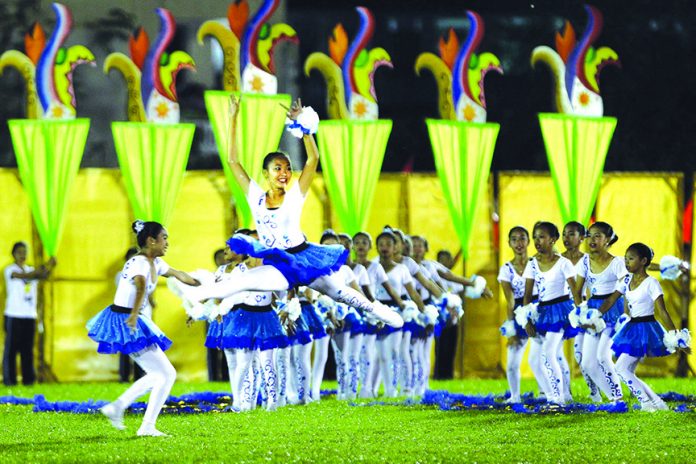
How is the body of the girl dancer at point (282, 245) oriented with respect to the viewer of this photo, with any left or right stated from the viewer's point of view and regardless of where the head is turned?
facing the viewer

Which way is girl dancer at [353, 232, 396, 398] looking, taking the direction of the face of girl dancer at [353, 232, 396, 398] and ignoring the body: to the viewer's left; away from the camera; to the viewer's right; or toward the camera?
toward the camera

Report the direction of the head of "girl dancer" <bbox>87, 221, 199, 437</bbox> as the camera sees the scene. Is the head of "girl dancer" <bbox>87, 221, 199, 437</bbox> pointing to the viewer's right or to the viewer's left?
to the viewer's right

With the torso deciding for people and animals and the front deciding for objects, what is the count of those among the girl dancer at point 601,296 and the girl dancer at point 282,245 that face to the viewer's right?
0

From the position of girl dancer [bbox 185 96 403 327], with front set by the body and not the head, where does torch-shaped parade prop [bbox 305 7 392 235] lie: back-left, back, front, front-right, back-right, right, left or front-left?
back

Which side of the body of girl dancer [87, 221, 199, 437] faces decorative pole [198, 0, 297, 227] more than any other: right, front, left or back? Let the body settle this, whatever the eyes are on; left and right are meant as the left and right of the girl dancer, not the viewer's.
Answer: left

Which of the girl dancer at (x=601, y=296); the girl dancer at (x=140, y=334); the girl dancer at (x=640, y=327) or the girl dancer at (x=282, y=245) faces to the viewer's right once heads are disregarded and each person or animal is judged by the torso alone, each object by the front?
the girl dancer at (x=140, y=334)

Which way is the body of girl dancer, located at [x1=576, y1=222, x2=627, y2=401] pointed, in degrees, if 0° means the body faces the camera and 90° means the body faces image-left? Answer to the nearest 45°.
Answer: approximately 45°

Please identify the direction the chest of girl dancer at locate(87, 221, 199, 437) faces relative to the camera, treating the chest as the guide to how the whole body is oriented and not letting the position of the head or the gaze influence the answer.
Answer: to the viewer's right

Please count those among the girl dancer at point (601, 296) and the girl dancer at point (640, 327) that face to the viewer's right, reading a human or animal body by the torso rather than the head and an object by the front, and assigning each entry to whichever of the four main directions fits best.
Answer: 0

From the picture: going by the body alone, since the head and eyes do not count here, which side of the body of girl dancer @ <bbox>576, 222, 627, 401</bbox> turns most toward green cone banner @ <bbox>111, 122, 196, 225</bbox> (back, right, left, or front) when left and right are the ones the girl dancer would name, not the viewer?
right

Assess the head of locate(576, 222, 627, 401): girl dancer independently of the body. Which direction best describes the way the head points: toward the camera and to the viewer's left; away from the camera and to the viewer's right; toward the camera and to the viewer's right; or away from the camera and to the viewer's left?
toward the camera and to the viewer's left

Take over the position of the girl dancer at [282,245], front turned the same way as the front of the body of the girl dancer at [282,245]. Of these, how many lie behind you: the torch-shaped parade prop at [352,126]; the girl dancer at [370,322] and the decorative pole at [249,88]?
3
